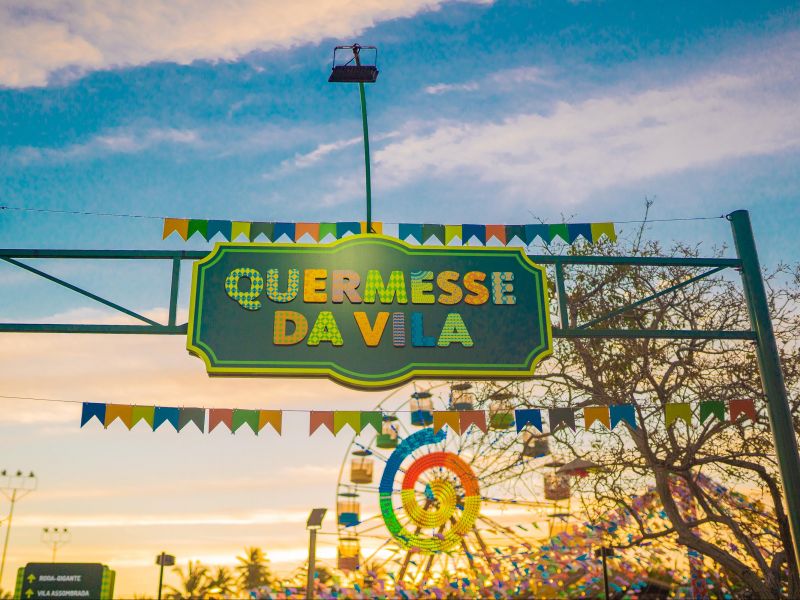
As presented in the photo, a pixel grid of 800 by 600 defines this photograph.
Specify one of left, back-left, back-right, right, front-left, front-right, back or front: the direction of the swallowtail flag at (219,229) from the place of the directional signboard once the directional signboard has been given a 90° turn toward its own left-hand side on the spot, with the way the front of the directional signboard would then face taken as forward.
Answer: right

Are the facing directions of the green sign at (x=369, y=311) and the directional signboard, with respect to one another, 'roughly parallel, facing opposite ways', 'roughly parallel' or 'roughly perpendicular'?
roughly parallel

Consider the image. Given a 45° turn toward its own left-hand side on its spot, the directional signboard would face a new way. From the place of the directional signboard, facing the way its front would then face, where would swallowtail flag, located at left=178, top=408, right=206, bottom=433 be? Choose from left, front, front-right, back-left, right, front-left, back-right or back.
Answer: front-right

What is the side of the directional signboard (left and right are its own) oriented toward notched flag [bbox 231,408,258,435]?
front

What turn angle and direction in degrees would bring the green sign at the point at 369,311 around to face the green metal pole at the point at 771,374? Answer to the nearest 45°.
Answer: approximately 90° to its left

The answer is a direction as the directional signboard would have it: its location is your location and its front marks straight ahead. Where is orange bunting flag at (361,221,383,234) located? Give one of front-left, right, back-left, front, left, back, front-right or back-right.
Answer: front

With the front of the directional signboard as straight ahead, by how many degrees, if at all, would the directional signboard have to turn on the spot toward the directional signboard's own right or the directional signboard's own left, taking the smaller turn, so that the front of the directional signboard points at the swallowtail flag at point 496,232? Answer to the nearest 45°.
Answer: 0° — it already faces it

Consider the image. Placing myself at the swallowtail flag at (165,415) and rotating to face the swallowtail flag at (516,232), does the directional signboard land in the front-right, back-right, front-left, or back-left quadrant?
back-left

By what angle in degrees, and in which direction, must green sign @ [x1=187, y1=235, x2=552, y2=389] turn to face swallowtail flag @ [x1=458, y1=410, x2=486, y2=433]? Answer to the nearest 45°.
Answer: approximately 135° to its left

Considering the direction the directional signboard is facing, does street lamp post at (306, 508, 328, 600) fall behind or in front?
behind

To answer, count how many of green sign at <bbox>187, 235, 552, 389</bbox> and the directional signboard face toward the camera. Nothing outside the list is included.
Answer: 2

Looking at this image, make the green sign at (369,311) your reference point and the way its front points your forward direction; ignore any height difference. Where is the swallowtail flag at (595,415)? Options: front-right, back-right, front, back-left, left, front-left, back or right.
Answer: back-left

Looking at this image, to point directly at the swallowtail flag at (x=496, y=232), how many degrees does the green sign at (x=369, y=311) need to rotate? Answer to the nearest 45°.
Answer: approximately 90° to its left

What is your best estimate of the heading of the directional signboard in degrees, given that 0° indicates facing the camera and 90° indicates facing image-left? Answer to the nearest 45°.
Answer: approximately 0°

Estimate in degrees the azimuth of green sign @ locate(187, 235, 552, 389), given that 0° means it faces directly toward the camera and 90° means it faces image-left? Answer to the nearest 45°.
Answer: approximately 0°

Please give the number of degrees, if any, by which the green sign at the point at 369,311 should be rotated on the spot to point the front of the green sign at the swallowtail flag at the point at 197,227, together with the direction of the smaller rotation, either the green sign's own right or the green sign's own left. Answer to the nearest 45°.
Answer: approximately 90° to the green sign's own right

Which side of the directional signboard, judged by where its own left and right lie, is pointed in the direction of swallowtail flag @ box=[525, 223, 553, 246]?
left

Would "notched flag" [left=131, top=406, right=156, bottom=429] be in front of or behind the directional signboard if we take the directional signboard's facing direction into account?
in front

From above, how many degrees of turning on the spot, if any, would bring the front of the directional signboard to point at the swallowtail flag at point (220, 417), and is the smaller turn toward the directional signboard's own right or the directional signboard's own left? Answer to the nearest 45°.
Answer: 0° — it already faces it
